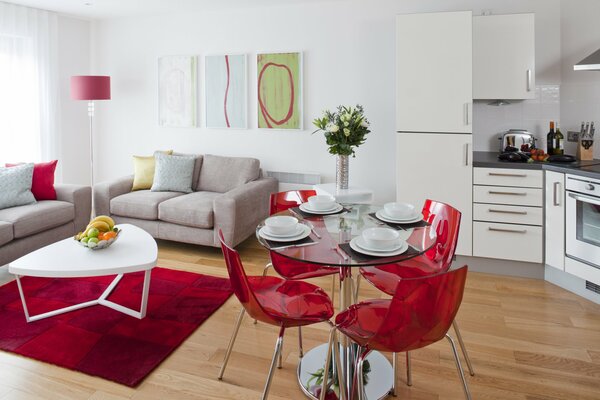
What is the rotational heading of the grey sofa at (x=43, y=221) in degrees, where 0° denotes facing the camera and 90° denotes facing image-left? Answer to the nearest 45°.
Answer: approximately 315°

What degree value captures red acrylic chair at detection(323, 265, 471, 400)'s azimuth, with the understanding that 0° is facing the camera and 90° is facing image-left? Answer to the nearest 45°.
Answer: approximately 135°

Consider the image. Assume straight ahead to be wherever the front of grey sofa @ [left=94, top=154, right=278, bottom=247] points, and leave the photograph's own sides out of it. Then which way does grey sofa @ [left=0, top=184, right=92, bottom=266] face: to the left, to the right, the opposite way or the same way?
to the left

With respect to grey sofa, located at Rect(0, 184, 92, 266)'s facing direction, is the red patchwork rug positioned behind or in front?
in front

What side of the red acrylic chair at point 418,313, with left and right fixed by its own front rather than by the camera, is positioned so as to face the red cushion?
front

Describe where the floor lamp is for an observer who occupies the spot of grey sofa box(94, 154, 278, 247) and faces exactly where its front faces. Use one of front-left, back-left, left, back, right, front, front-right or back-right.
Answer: right

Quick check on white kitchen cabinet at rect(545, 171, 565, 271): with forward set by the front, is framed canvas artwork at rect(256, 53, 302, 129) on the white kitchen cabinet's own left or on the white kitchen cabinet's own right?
on the white kitchen cabinet's own right

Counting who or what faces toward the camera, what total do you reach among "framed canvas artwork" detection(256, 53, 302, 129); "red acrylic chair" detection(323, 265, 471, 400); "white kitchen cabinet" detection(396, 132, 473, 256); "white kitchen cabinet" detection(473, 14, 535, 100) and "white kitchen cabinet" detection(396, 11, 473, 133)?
4

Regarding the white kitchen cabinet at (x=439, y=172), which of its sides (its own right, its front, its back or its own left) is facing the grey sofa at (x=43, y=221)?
right
